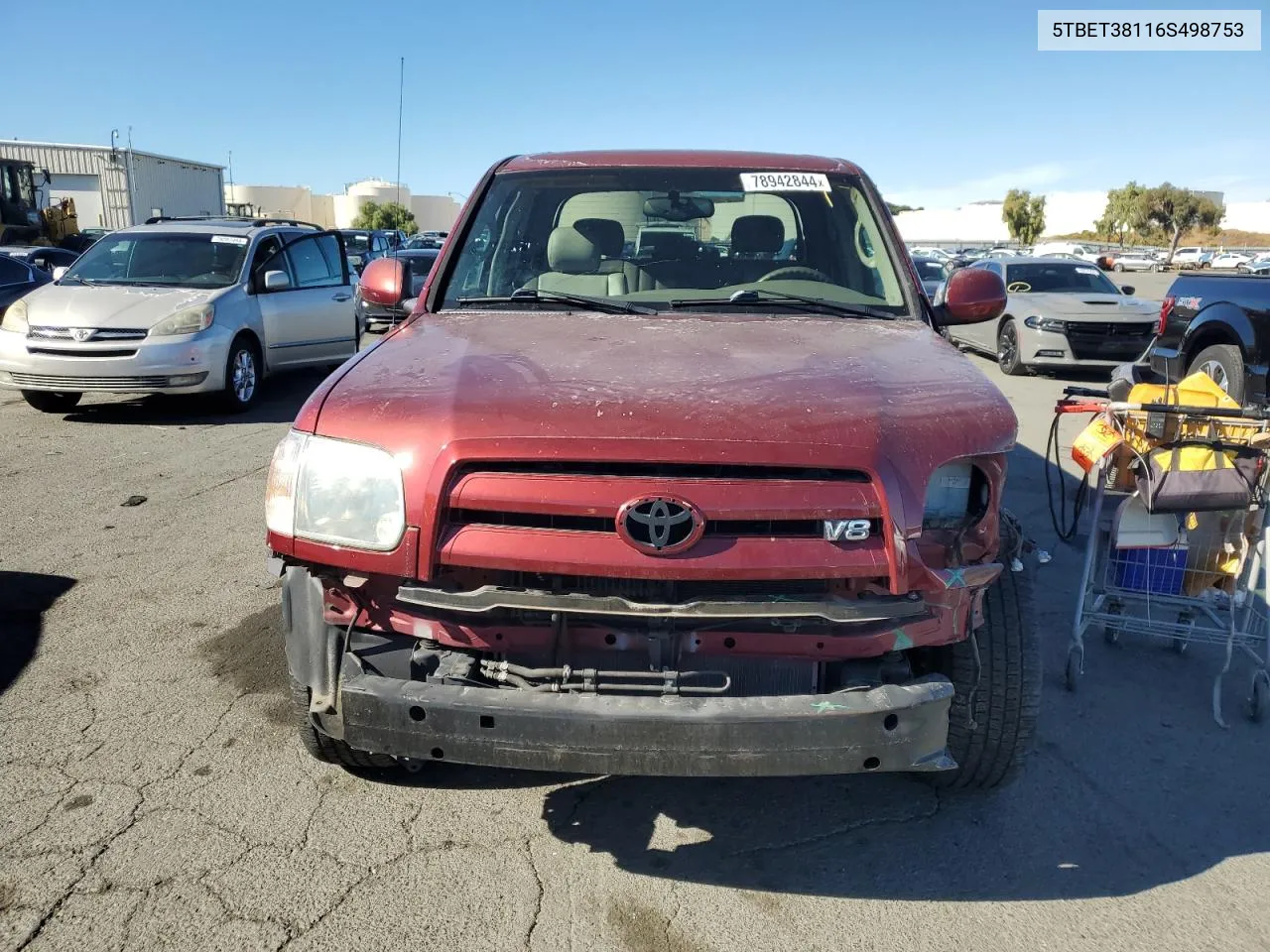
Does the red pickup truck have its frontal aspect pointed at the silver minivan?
no

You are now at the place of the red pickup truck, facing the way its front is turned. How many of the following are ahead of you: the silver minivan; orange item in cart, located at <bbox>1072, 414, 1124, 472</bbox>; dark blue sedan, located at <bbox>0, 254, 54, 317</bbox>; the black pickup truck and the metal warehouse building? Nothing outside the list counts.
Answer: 0

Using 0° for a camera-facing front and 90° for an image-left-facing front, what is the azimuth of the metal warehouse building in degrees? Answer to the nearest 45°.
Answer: approximately 45°

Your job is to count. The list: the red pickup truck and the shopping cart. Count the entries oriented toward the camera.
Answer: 1

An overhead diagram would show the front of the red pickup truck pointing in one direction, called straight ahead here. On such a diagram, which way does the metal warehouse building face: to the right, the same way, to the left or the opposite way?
the same way

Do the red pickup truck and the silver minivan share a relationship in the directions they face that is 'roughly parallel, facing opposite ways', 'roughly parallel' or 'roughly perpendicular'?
roughly parallel

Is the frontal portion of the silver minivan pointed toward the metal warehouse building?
no

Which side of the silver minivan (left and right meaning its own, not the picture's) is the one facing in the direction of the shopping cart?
left

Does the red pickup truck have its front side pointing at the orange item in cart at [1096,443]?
no

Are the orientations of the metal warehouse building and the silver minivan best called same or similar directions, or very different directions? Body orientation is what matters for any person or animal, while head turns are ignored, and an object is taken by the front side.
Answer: same or similar directions

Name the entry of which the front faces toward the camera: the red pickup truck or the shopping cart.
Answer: the red pickup truck

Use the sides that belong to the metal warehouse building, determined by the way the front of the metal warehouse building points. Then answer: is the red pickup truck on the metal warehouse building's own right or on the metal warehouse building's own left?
on the metal warehouse building's own left

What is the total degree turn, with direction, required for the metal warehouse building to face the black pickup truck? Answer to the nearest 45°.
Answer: approximately 45° to its left

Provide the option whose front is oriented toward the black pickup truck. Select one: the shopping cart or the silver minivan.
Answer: the shopping cart

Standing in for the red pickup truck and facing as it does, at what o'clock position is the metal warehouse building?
The metal warehouse building is roughly at 5 o'clock from the red pickup truck.

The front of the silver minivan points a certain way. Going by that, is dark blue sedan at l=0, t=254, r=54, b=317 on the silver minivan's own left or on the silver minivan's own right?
on the silver minivan's own right

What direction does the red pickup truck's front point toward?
toward the camera
